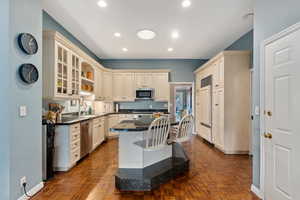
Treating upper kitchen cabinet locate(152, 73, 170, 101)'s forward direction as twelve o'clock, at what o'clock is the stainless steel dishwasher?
The stainless steel dishwasher is roughly at 1 o'clock from the upper kitchen cabinet.

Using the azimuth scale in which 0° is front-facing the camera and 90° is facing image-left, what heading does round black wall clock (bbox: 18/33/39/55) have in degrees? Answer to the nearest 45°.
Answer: approximately 315°

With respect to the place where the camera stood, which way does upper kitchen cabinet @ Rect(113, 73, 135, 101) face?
facing the viewer

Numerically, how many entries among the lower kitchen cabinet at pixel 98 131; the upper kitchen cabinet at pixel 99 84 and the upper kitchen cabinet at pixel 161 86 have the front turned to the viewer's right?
2

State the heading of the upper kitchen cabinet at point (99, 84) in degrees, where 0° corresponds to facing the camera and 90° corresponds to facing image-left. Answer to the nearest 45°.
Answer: approximately 270°

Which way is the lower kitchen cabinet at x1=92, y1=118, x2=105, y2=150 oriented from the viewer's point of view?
to the viewer's right

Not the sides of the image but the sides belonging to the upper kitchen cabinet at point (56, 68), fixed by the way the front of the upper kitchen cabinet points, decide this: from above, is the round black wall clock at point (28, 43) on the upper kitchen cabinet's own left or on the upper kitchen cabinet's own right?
on the upper kitchen cabinet's own right

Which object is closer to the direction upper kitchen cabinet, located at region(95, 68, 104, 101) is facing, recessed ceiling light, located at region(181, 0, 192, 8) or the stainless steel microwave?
the stainless steel microwave

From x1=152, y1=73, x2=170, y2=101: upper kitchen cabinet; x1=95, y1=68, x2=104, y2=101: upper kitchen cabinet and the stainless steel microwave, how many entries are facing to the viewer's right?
1

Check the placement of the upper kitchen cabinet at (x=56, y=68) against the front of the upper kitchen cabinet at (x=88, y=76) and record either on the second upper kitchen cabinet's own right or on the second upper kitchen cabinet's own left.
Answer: on the second upper kitchen cabinet's own right

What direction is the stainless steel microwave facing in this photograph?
toward the camera

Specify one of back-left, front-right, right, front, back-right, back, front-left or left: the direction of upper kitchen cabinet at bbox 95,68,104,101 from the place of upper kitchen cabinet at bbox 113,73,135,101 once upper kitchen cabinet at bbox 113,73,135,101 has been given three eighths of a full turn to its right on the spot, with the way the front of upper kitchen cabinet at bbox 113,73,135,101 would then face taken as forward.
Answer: left
